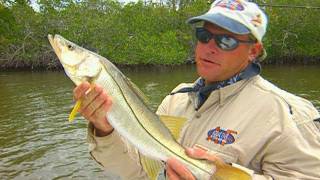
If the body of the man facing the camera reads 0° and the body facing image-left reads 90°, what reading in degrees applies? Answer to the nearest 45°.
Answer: approximately 45°
